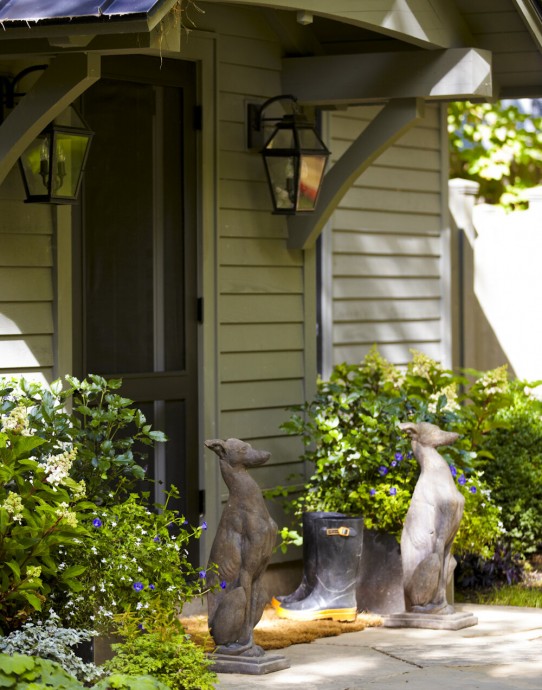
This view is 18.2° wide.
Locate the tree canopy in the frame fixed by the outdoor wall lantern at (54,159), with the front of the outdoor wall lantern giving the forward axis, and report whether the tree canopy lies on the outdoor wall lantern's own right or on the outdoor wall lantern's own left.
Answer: on the outdoor wall lantern's own left

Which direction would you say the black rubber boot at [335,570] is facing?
to the viewer's left

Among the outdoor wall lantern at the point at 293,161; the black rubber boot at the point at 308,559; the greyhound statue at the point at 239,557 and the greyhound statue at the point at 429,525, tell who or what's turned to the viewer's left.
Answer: the black rubber boot

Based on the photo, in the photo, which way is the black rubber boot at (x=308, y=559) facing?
to the viewer's left

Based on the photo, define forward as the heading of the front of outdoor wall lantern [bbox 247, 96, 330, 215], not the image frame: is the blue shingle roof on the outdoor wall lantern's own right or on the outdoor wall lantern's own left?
on the outdoor wall lantern's own right

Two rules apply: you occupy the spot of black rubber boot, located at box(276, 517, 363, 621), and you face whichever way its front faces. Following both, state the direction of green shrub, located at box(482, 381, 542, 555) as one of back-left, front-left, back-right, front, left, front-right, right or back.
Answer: back-right

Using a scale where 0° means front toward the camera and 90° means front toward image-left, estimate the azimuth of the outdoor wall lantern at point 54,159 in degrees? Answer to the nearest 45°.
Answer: approximately 315°

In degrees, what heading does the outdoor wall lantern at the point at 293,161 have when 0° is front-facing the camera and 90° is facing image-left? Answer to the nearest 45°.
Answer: approximately 315°
